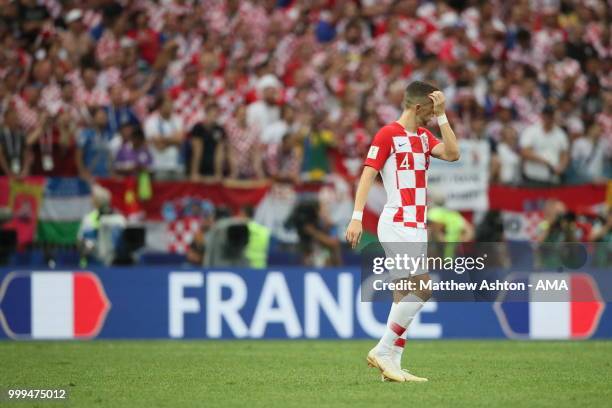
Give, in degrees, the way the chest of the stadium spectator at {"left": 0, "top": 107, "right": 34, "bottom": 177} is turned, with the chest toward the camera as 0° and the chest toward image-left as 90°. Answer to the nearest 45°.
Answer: approximately 0°

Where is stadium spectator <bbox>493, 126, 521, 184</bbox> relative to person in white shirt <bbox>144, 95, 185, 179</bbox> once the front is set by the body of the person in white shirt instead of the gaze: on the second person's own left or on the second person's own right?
on the second person's own left

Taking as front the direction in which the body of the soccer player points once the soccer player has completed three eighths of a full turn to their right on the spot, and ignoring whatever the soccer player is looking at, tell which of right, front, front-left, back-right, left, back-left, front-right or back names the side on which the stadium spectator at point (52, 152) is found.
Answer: front-right

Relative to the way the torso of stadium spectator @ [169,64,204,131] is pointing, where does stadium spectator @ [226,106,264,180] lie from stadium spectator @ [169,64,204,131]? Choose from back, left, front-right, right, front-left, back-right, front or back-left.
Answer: front-left

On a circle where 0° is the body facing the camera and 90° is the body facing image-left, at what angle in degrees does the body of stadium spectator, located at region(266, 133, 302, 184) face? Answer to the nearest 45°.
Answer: approximately 0°

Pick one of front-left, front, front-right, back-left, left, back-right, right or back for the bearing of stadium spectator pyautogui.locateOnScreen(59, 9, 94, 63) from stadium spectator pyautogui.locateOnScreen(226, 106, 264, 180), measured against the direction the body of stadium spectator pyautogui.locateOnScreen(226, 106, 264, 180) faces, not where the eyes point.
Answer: back-right
